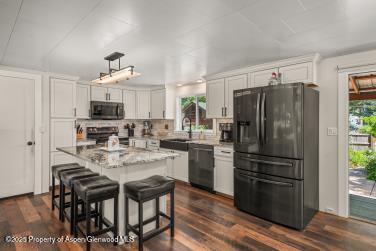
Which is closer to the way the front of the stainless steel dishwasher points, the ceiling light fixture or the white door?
the ceiling light fixture

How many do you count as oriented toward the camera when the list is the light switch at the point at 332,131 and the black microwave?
2

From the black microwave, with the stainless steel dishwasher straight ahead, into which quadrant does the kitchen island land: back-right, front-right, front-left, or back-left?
front-right

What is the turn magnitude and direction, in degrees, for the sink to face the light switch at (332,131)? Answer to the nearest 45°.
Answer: approximately 90° to its left

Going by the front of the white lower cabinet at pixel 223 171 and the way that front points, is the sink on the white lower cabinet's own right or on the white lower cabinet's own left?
on the white lower cabinet's own right

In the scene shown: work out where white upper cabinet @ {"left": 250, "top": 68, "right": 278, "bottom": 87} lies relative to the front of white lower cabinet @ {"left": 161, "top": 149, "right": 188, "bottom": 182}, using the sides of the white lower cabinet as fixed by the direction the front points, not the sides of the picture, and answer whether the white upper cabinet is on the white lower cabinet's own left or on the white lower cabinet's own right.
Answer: on the white lower cabinet's own left

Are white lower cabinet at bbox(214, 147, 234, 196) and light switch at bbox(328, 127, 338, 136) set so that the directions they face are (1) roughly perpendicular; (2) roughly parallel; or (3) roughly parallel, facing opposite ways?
roughly parallel

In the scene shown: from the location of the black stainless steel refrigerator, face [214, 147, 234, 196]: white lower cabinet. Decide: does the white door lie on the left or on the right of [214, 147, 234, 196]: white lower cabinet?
left

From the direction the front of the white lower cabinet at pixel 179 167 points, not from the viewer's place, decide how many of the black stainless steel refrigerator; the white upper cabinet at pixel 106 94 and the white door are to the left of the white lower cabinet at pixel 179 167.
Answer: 1

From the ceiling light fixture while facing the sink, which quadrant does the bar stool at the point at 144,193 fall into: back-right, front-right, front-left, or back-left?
back-right

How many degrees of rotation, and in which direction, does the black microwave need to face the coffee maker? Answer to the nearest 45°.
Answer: approximately 45° to its left

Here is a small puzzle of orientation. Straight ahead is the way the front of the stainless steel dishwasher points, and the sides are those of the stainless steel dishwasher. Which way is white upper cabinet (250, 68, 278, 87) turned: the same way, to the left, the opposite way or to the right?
the same way

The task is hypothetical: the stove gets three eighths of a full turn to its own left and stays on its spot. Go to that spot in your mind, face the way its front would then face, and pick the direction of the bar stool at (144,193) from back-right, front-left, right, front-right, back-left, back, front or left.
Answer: back-right

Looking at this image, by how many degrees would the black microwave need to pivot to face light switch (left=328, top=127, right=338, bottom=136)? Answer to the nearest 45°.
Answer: approximately 45° to its left

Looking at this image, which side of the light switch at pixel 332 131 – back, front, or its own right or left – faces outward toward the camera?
front

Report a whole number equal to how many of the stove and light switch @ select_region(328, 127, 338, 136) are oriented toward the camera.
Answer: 2

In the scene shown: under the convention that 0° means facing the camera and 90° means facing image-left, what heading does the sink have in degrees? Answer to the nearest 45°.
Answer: approximately 45°

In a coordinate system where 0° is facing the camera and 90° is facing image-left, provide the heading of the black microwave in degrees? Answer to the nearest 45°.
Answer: approximately 0°
